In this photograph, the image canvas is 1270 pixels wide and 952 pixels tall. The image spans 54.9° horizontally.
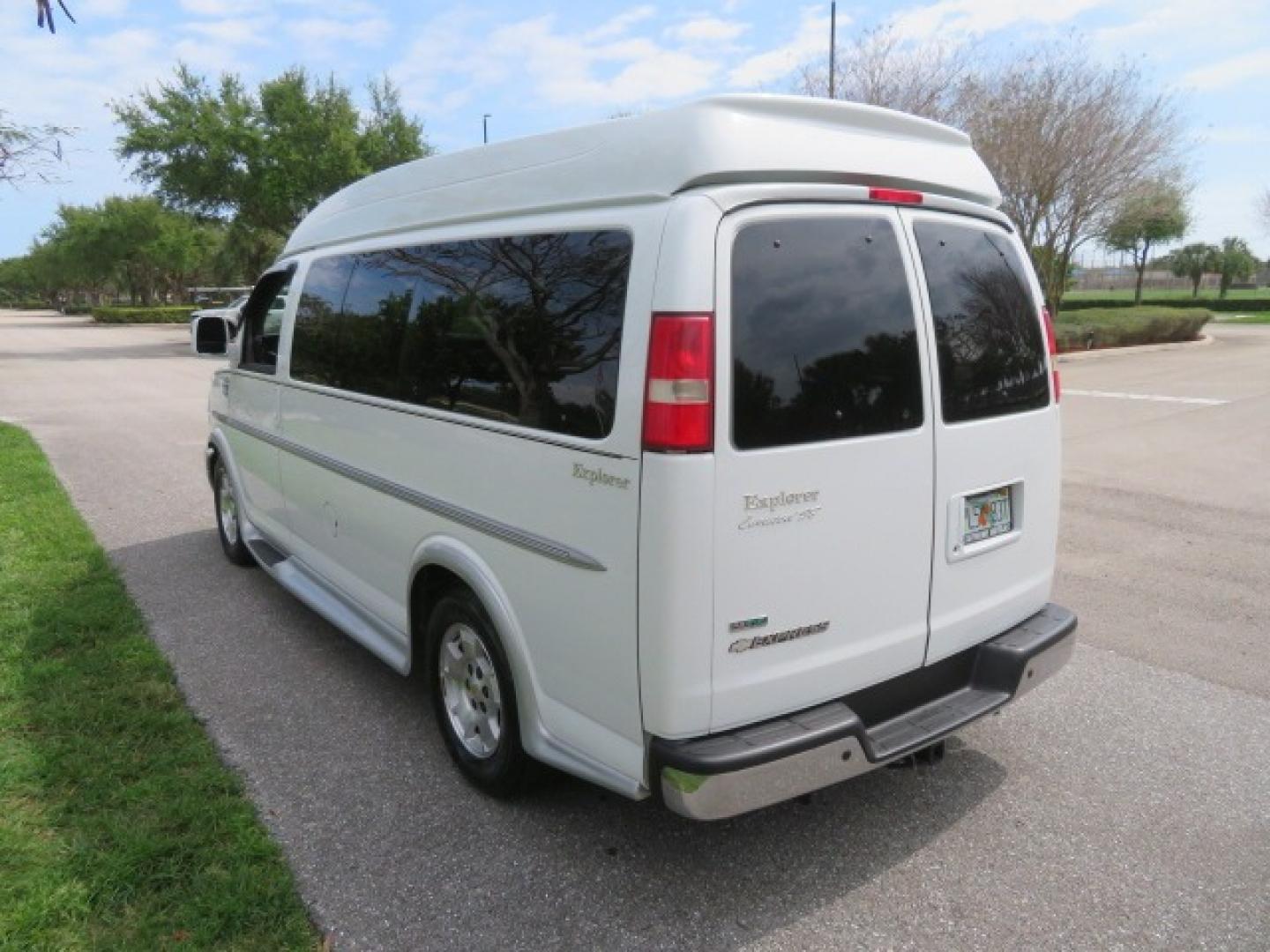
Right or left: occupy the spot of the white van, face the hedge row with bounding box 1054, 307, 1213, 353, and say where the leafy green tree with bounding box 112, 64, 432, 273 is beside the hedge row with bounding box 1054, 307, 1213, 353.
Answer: left

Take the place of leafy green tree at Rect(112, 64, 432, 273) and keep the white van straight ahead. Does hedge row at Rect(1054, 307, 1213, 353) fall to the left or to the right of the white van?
left

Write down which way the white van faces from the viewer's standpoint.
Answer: facing away from the viewer and to the left of the viewer

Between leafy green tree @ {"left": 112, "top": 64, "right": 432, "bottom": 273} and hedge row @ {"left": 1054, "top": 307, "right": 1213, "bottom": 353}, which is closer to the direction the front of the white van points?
the leafy green tree

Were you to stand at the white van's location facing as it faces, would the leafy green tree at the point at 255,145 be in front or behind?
in front

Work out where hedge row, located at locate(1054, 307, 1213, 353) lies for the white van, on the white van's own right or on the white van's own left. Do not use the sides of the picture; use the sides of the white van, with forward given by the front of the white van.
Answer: on the white van's own right
